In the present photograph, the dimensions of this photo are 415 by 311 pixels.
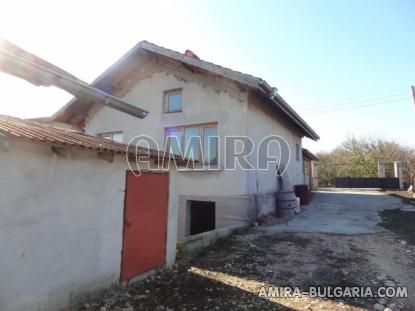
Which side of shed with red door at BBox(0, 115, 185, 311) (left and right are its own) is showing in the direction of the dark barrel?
left

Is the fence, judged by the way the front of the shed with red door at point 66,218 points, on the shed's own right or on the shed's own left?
on the shed's own left

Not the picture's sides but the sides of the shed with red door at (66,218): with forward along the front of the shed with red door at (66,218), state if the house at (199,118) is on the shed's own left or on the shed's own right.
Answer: on the shed's own left

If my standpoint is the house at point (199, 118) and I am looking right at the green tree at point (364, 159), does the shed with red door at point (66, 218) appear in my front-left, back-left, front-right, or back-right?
back-right

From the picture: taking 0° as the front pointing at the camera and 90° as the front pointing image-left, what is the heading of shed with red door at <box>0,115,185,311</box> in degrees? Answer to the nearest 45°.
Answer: approximately 315°
